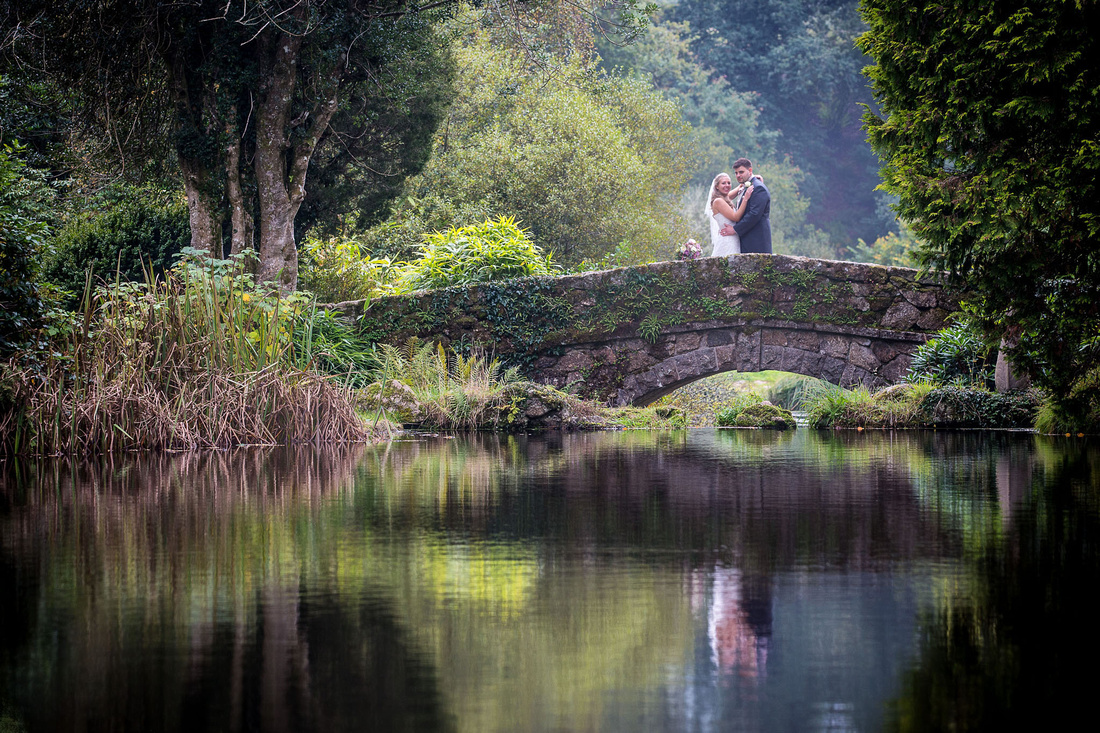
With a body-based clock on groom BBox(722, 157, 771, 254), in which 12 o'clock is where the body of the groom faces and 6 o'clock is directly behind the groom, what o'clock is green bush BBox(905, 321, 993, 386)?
The green bush is roughly at 7 o'clock from the groom.

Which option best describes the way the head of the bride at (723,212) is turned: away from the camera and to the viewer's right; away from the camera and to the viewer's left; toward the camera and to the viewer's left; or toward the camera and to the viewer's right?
toward the camera and to the viewer's right

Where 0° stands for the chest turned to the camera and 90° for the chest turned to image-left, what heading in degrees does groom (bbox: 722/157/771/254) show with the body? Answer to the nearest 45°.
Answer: approximately 90°

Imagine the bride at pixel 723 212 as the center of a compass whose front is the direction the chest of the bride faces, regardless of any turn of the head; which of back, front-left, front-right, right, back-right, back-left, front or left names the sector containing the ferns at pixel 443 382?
back-right

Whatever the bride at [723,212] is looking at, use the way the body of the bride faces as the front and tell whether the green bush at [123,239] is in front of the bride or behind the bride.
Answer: behind

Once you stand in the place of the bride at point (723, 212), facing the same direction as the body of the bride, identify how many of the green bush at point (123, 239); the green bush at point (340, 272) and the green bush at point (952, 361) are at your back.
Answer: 2

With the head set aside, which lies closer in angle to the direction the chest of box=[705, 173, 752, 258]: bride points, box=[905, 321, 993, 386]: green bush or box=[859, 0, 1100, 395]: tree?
the green bush

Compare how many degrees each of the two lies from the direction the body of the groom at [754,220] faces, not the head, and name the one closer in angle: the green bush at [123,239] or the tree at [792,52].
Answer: the green bush

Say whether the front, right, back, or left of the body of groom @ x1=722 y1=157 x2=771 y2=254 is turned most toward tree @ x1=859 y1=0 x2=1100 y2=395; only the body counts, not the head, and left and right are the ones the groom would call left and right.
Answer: left

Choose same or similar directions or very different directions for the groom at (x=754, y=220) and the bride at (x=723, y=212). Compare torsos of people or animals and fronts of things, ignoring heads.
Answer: very different directions

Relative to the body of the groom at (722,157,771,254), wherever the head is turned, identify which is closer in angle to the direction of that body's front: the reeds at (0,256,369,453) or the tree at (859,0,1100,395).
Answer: the reeds
